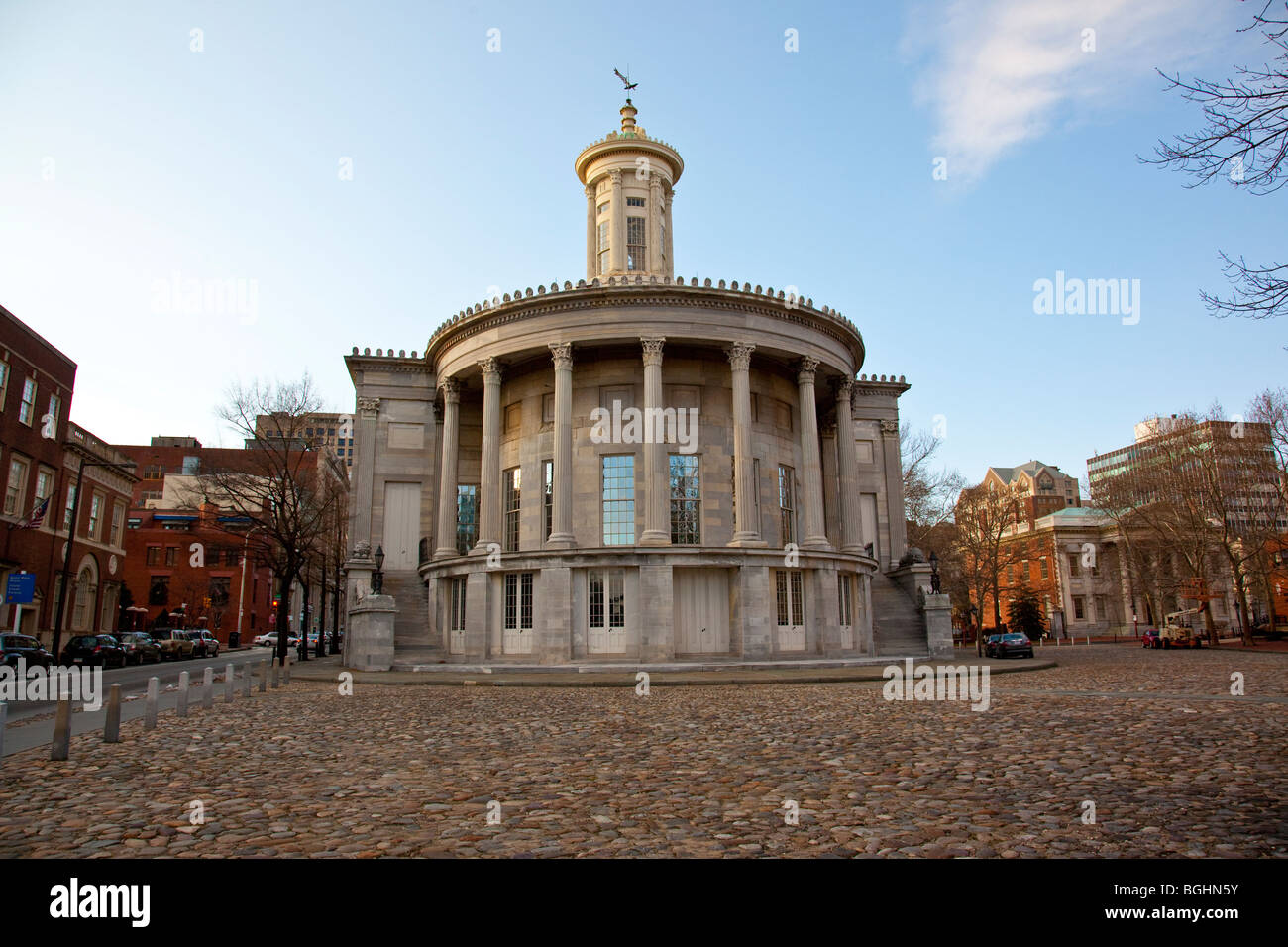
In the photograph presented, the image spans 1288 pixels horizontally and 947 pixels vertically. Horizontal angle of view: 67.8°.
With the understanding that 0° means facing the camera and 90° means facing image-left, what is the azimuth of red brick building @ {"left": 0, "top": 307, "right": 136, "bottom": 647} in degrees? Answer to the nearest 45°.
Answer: approximately 315°

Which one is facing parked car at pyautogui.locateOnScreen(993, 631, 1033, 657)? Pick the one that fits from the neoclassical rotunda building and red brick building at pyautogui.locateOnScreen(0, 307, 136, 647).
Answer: the red brick building

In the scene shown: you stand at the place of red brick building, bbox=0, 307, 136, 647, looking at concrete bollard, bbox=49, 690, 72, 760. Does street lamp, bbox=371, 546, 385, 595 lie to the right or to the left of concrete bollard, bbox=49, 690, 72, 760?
left

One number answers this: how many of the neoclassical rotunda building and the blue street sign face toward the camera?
2

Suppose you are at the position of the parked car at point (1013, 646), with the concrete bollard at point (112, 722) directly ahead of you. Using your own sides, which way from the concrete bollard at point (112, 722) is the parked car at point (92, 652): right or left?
right

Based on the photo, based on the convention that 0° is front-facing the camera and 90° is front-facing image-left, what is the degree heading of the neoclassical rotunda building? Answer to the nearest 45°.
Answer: approximately 0°

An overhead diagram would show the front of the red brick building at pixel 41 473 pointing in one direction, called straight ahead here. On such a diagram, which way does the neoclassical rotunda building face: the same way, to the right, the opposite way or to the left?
to the right

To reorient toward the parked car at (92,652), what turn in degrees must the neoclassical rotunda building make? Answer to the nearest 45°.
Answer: approximately 90° to its right

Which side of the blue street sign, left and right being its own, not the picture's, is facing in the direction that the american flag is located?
back

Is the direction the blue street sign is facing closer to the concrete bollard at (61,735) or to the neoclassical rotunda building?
the concrete bollard
